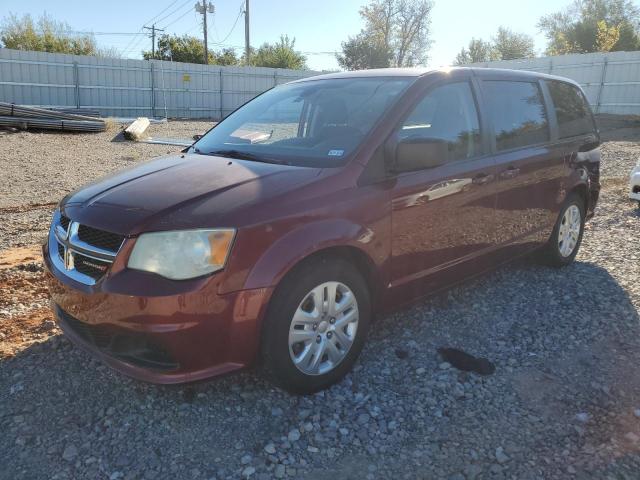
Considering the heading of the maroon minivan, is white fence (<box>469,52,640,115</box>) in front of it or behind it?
behind

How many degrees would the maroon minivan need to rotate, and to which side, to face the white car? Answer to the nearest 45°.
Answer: approximately 180°

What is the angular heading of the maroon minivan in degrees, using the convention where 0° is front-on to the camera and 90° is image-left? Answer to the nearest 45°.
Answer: approximately 45°

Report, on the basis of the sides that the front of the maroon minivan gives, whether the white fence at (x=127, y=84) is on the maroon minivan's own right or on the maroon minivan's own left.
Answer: on the maroon minivan's own right
